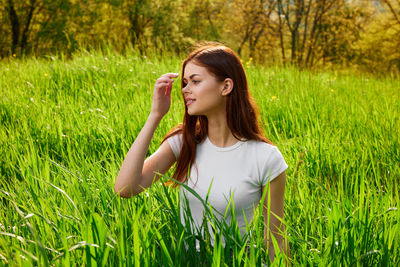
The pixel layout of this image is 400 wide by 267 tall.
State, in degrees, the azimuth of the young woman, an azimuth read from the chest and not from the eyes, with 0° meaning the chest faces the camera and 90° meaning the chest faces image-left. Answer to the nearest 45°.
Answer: approximately 45°

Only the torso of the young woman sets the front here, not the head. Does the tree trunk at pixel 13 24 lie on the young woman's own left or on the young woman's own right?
on the young woman's own right
